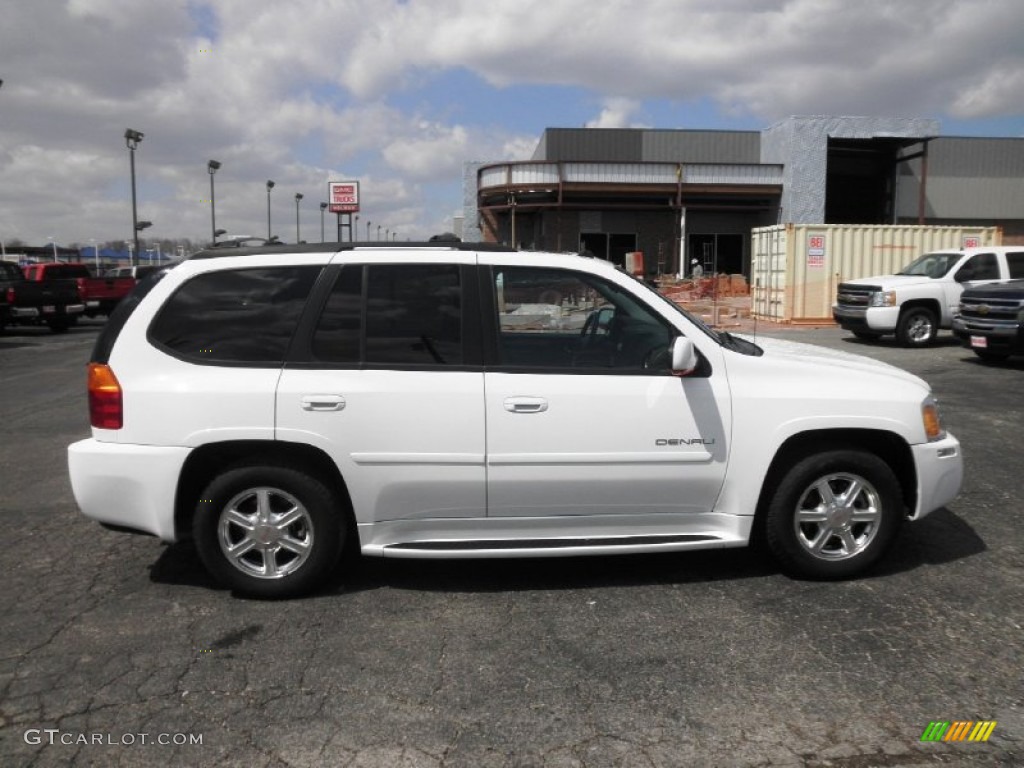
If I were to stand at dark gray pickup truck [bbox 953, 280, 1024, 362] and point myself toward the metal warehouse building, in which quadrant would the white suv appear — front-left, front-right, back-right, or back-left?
back-left

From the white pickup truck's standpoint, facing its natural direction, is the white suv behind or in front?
in front

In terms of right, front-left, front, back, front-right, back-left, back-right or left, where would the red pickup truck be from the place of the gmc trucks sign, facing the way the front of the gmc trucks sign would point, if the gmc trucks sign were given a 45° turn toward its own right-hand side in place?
front

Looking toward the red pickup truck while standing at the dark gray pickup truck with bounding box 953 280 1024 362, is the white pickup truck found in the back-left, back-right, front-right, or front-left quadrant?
front-right

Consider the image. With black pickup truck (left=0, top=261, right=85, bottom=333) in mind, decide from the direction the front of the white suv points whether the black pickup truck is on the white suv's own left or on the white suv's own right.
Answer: on the white suv's own left

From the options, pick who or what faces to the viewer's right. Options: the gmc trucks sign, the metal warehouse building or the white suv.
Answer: the white suv

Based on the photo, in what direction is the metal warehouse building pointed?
toward the camera

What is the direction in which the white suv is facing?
to the viewer's right

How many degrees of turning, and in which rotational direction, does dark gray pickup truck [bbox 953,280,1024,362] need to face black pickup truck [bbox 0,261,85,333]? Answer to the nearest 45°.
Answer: approximately 45° to its right

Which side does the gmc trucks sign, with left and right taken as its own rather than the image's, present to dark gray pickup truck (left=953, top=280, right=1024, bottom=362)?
front

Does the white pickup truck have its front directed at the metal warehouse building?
no

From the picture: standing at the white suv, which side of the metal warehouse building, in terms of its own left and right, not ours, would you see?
front

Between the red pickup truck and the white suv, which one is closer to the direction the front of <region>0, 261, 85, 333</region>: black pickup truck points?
the red pickup truck

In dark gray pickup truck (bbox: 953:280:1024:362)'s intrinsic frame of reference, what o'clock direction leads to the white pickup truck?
The white pickup truck is roughly at 4 o'clock from the dark gray pickup truck.

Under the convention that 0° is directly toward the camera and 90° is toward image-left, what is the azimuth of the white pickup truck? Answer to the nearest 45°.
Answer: approximately 45°

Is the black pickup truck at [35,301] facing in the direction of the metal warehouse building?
no

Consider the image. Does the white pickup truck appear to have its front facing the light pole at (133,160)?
no
